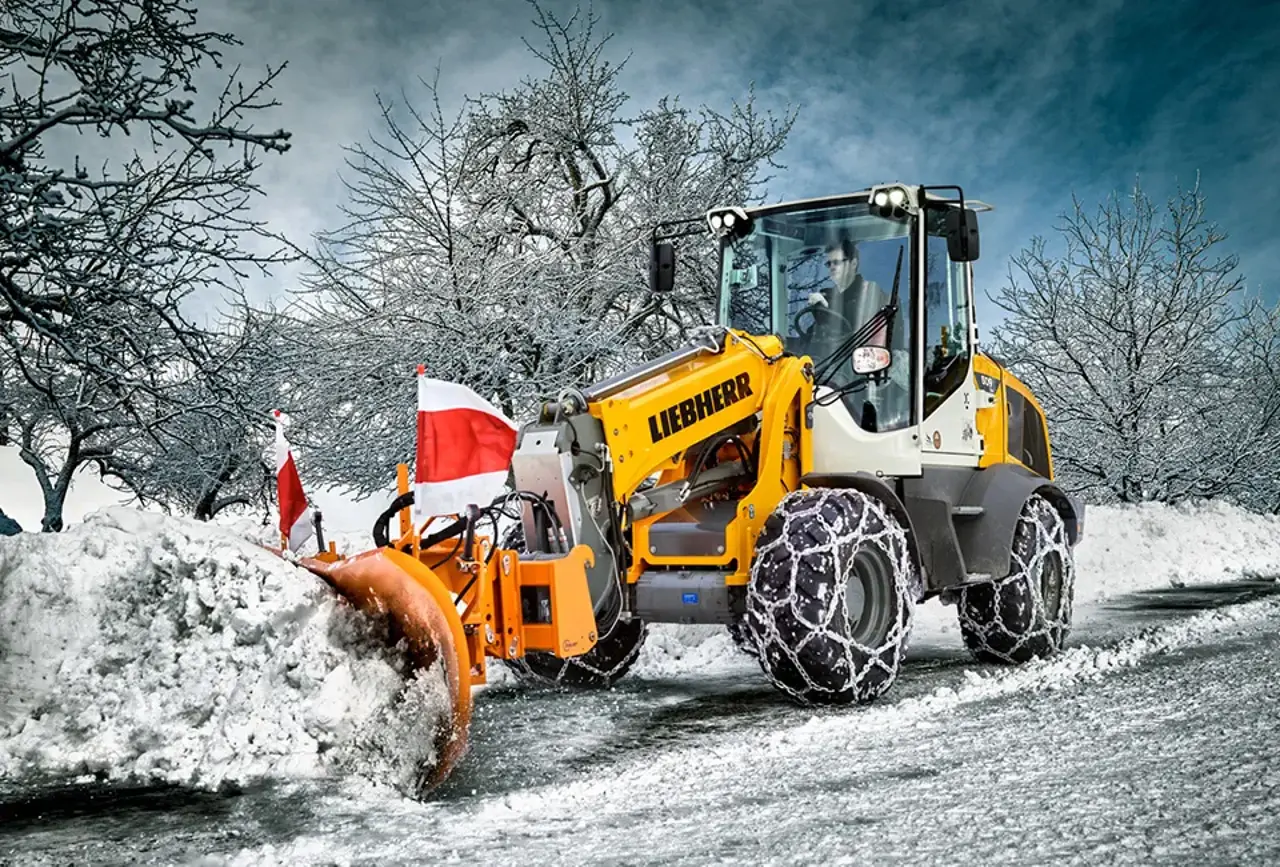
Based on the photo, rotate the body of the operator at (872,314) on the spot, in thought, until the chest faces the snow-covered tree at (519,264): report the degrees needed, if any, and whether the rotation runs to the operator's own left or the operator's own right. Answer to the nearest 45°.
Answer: approximately 90° to the operator's own right

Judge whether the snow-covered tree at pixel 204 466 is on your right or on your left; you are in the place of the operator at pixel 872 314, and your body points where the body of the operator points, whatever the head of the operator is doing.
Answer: on your right

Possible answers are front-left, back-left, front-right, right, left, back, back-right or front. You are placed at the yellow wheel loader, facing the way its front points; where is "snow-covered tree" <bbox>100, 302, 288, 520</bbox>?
right

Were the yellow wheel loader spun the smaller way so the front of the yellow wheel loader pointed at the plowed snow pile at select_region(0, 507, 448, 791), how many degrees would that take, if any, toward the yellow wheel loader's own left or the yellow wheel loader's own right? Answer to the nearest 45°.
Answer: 0° — it already faces it

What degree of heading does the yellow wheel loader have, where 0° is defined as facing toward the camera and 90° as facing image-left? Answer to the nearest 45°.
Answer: approximately 45°

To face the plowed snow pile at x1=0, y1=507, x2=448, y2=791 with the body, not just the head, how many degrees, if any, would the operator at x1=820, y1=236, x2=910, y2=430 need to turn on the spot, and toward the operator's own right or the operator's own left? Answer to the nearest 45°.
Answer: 0° — they already face it

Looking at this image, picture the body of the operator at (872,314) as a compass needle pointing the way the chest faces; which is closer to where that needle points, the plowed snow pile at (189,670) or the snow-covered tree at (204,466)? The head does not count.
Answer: the plowed snow pile

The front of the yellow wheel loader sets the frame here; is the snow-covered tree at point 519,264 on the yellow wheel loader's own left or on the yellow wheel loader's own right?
on the yellow wheel loader's own right

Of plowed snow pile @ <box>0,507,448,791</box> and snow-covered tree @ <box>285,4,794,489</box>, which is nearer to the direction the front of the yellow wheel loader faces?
the plowed snow pile
